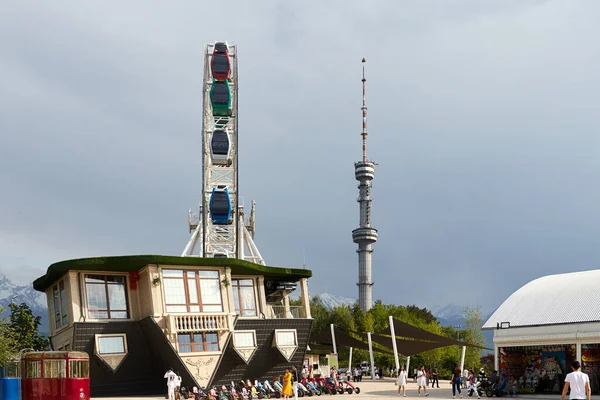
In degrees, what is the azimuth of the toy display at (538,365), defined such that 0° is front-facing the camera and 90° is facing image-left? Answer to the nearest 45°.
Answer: approximately 0°

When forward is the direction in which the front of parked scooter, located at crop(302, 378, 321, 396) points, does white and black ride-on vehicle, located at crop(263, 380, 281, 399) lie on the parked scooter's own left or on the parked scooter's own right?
on the parked scooter's own right

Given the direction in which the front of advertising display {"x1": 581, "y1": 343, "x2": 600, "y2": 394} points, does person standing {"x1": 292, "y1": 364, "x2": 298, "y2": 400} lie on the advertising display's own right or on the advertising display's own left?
on the advertising display's own right
